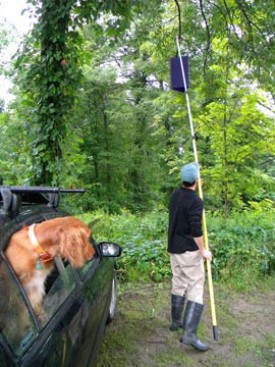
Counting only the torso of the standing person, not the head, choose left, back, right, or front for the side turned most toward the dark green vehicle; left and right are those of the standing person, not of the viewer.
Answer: back

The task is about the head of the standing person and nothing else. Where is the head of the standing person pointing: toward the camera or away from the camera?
away from the camera

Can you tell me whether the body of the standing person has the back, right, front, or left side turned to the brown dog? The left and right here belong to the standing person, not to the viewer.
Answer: back

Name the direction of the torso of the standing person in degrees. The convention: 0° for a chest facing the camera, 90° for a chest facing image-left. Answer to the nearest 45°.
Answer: approximately 225°
